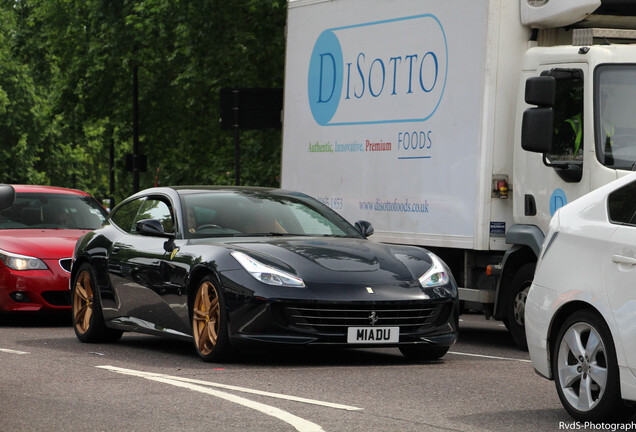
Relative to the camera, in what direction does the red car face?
facing the viewer and to the right of the viewer

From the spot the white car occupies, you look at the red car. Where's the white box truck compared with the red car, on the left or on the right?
right

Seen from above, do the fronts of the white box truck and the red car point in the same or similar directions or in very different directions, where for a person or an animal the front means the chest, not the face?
same or similar directions

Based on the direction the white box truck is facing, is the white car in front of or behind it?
in front

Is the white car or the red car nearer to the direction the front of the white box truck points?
the white car

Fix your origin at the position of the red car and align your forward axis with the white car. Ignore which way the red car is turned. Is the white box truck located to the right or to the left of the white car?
left
